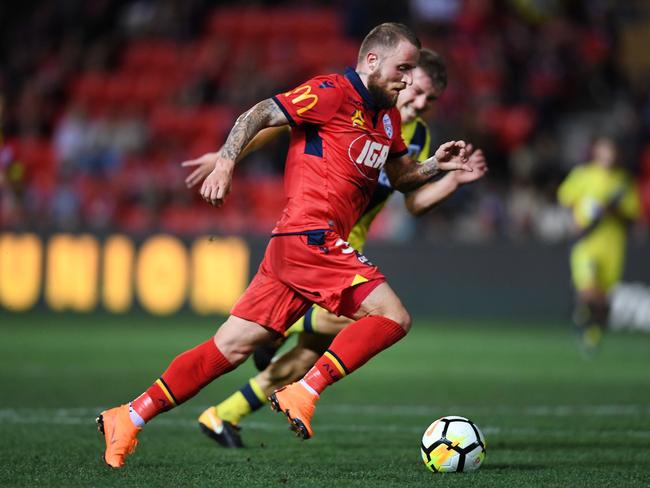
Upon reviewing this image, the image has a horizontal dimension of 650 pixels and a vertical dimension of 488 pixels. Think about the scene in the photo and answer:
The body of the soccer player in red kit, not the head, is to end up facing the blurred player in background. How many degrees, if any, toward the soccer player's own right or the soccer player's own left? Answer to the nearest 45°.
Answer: approximately 90° to the soccer player's own left

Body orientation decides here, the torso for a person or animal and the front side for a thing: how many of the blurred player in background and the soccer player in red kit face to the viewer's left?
0

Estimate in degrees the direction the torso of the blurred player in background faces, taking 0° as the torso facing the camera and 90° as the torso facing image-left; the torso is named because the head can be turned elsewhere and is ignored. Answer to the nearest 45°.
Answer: approximately 0°

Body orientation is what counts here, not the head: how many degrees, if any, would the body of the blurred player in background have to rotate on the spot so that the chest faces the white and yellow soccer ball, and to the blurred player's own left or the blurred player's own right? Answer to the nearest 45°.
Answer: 0° — they already face it

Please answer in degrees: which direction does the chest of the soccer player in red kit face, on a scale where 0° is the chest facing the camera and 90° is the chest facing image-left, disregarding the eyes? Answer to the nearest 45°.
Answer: approximately 315°

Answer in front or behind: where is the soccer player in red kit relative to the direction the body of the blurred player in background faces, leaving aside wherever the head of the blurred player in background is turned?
in front
